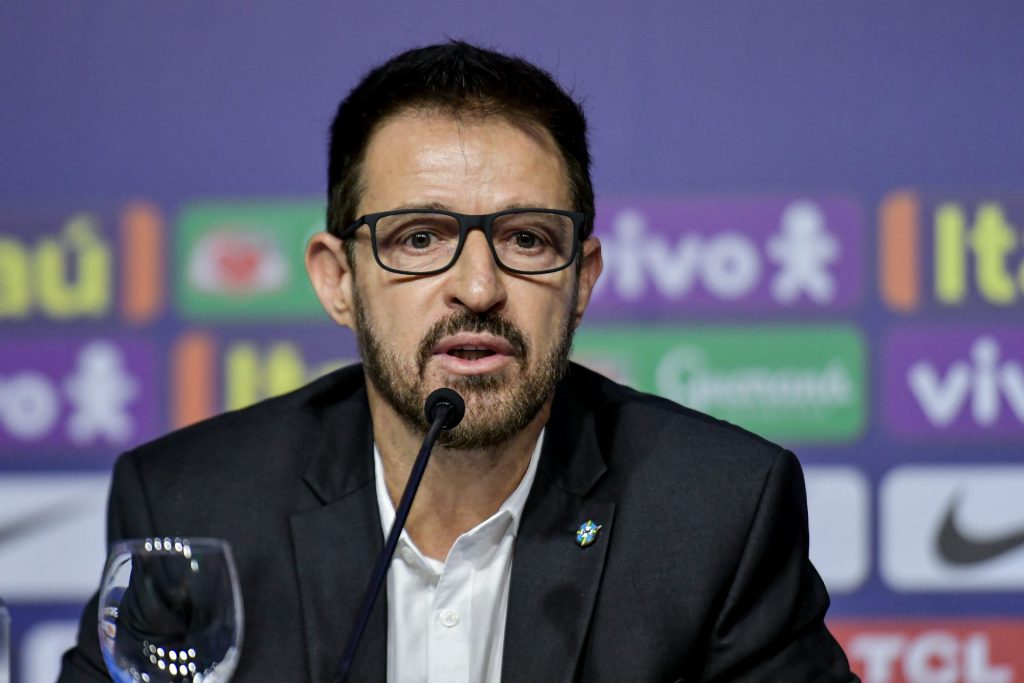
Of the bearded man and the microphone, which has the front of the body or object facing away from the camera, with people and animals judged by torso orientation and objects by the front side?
the microphone

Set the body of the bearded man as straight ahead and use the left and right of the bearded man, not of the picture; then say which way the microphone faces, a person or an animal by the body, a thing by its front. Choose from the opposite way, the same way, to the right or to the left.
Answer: the opposite way

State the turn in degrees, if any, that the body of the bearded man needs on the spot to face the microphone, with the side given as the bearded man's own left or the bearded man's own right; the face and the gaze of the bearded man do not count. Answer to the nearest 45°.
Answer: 0° — they already face it

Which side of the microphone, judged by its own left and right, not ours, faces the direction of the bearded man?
front

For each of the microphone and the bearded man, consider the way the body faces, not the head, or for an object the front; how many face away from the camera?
1

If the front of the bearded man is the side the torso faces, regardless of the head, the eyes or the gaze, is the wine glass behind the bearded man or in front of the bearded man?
in front

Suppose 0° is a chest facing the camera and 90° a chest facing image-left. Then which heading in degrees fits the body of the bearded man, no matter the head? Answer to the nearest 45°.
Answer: approximately 0°

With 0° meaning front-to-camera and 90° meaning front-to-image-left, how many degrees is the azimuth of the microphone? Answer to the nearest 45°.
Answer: approximately 180°
